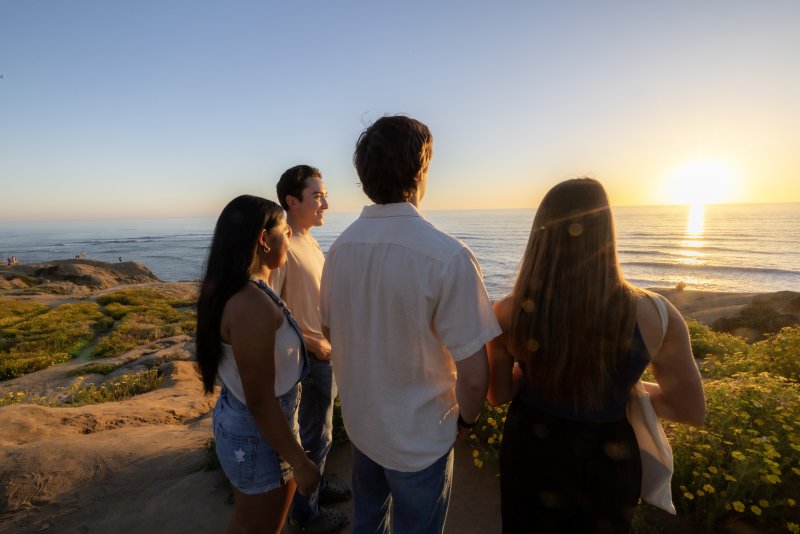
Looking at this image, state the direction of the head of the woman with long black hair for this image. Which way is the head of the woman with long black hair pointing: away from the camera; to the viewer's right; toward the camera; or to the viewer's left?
to the viewer's right

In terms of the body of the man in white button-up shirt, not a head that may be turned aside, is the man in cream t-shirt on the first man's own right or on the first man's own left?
on the first man's own left

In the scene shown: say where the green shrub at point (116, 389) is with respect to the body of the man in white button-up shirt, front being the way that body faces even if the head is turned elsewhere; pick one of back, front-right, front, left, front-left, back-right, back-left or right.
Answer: left

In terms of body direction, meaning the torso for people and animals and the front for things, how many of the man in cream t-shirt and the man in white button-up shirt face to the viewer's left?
0

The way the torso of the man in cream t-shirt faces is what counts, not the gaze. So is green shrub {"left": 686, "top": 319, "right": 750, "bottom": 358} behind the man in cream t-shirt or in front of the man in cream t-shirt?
in front

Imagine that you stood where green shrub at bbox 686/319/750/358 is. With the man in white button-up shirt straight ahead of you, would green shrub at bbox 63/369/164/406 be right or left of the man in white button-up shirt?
right

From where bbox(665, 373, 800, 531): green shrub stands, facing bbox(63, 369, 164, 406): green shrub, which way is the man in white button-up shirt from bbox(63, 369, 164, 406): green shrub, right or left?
left

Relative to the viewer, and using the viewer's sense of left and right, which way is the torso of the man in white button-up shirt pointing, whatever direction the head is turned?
facing away from the viewer and to the right of the viewer

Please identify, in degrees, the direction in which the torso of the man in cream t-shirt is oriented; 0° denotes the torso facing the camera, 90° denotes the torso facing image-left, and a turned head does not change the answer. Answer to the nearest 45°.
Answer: approximately 270°

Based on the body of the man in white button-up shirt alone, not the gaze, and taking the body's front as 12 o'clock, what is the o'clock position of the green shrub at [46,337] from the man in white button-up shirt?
The green shrub is roughly at 9 o'clock from the man in white button-up shirt.

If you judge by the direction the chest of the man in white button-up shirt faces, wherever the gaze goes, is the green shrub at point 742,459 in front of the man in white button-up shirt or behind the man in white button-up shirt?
in front

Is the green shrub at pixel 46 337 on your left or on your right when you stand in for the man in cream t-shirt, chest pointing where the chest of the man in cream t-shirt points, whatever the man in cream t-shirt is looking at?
on your left
